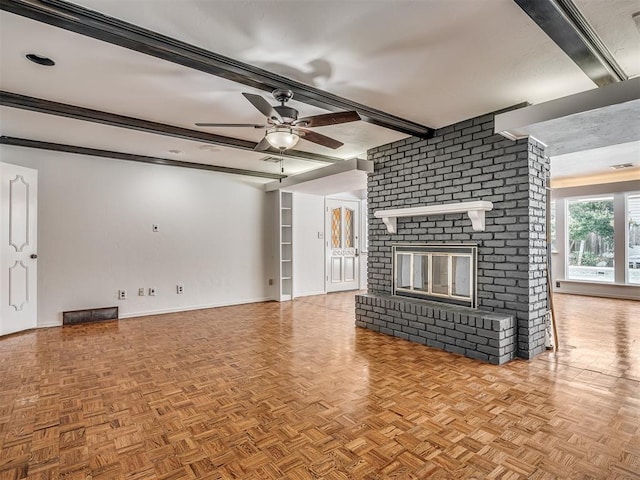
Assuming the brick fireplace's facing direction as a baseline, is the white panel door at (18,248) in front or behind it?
in front

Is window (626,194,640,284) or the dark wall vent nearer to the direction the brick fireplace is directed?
the dark wall vent

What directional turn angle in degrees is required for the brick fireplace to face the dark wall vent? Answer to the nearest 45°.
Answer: approximately 45° to its right

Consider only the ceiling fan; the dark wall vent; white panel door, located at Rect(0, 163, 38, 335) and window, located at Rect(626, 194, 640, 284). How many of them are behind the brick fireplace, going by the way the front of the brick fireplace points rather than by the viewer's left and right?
1

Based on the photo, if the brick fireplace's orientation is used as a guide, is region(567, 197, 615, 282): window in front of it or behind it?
behind

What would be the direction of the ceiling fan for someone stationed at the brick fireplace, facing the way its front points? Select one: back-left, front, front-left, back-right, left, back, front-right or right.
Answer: front

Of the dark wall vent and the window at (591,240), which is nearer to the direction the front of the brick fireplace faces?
the dark wall vent

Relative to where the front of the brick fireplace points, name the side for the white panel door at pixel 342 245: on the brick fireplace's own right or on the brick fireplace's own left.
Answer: on the brick fireplace's own right
